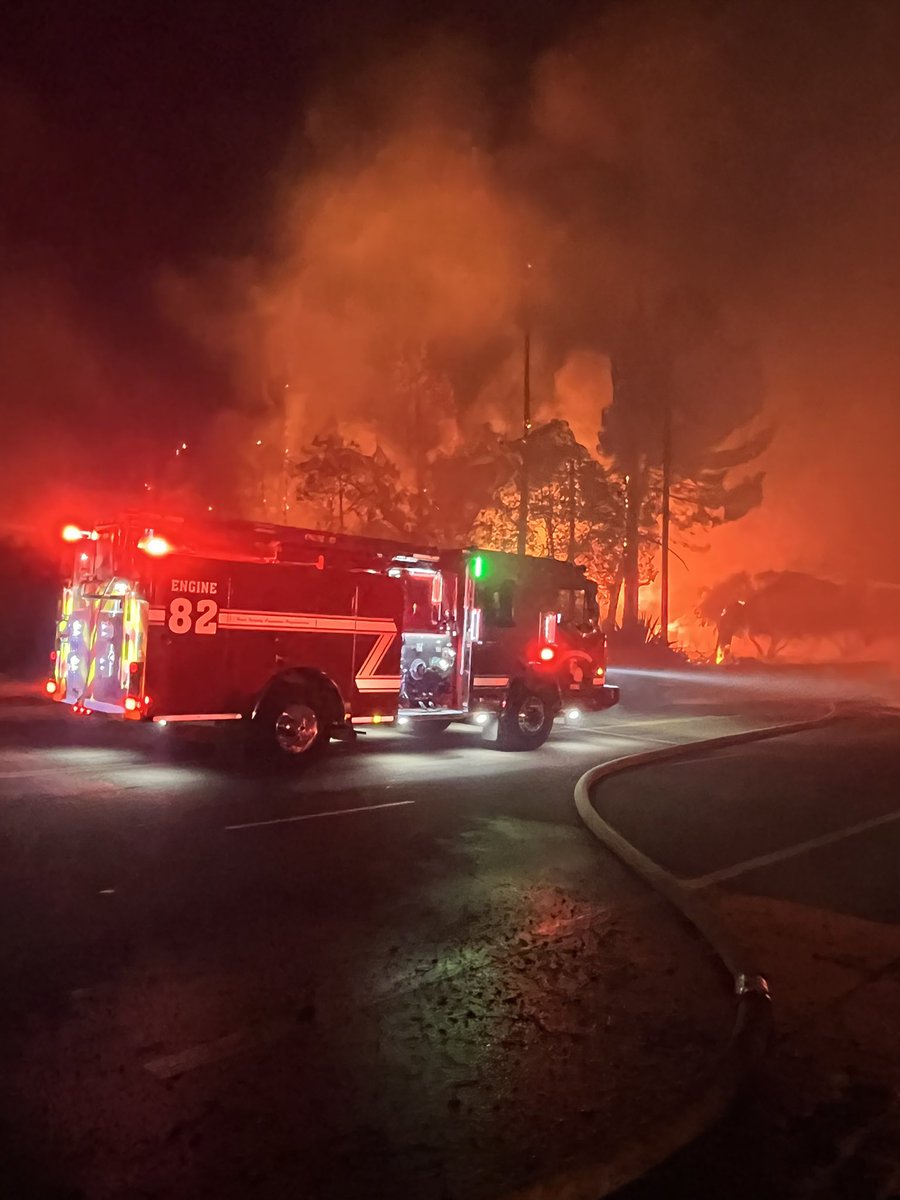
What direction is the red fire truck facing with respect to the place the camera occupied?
facing away from the viewer and to the right of the viewer

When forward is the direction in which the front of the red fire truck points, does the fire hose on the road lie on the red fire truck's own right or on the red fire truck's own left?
on the red fire truck's own right
